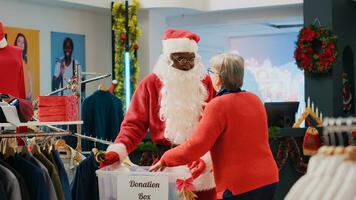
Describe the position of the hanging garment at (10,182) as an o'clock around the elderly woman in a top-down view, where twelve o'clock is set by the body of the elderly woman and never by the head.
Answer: The hanging garment is roughly at 10 o'clock from the elderly woman.

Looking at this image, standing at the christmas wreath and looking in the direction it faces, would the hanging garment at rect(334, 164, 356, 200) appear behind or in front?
in front

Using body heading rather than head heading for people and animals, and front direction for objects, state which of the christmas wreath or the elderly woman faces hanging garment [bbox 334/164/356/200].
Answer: the christmas wreath

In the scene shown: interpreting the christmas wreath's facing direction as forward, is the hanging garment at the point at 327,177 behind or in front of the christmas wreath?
in front

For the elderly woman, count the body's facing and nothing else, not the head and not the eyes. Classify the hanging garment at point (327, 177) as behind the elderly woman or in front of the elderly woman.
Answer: behind

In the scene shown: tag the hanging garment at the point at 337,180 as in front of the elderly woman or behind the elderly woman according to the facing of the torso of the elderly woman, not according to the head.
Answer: behind

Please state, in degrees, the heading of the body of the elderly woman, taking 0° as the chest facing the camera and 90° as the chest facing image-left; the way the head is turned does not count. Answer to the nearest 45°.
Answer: approximately 135°

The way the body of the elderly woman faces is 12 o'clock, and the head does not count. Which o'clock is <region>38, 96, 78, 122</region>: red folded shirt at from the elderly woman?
The red folded shirt is roughly at 11 o'clock from the elderly woman.

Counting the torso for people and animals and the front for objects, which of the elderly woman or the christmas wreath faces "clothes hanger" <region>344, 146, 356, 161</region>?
the christmas wreath

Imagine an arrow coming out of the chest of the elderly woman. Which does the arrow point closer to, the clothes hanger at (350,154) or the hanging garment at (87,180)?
the hanging garment

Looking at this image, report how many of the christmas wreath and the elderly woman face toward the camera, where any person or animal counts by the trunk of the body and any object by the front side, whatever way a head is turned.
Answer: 1
